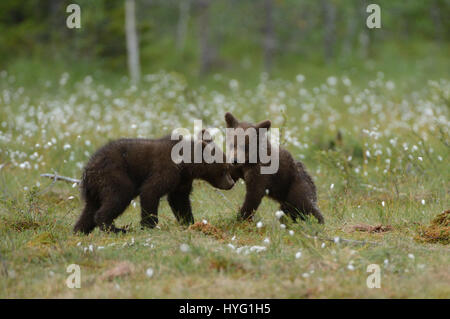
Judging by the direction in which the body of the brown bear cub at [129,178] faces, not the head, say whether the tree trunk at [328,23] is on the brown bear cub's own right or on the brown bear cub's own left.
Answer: on the brown bear cub's own left

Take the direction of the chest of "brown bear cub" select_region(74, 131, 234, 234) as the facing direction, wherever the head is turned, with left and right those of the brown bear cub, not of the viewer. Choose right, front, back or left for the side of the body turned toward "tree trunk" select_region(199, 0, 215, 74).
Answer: left

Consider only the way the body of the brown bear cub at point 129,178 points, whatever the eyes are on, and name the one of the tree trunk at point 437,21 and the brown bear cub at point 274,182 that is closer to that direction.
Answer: the brown bear cub

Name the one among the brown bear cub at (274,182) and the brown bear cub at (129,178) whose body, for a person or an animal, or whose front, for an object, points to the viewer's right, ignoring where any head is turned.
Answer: the brown bear cub at (129,178)

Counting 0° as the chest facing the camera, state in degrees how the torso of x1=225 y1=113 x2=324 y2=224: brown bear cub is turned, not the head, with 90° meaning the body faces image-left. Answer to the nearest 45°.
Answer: approximately 45°

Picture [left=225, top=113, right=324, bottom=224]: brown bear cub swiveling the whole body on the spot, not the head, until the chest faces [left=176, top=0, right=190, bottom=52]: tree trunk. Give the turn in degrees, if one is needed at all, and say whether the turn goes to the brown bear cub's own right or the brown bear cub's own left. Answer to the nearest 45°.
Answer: approximately 135° to the brown bear cub's own right

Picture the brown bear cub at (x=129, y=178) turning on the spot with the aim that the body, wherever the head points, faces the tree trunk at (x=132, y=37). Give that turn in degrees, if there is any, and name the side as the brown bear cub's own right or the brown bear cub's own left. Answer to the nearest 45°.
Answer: approximately 90° to the brown bear cub's own left

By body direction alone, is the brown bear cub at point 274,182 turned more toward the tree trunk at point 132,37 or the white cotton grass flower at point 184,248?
the white cotton grass flower

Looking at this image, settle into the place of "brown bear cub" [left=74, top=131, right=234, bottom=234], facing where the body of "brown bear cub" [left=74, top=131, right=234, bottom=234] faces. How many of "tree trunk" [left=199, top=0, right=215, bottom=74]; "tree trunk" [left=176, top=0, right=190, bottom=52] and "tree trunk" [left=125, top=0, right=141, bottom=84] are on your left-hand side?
3

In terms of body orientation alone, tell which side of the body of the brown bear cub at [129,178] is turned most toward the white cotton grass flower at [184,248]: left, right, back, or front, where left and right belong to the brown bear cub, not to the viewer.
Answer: right

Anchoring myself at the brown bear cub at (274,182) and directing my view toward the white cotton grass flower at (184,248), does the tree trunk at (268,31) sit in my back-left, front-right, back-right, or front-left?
back-right

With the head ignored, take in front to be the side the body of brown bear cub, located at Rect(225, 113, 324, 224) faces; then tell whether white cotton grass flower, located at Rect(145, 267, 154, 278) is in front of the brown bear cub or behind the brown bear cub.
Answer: in front

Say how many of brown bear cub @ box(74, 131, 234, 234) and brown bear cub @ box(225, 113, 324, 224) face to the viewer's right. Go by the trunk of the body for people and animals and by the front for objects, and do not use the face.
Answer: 1

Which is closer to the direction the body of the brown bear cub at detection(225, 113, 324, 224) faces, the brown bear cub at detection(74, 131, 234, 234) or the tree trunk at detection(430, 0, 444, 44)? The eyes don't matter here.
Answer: the brown bear cub

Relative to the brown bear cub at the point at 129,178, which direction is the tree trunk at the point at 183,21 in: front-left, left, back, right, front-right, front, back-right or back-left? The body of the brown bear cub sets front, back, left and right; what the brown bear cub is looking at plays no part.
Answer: left

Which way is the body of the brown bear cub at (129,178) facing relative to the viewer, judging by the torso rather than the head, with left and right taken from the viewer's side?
facing to the right of the viewer
